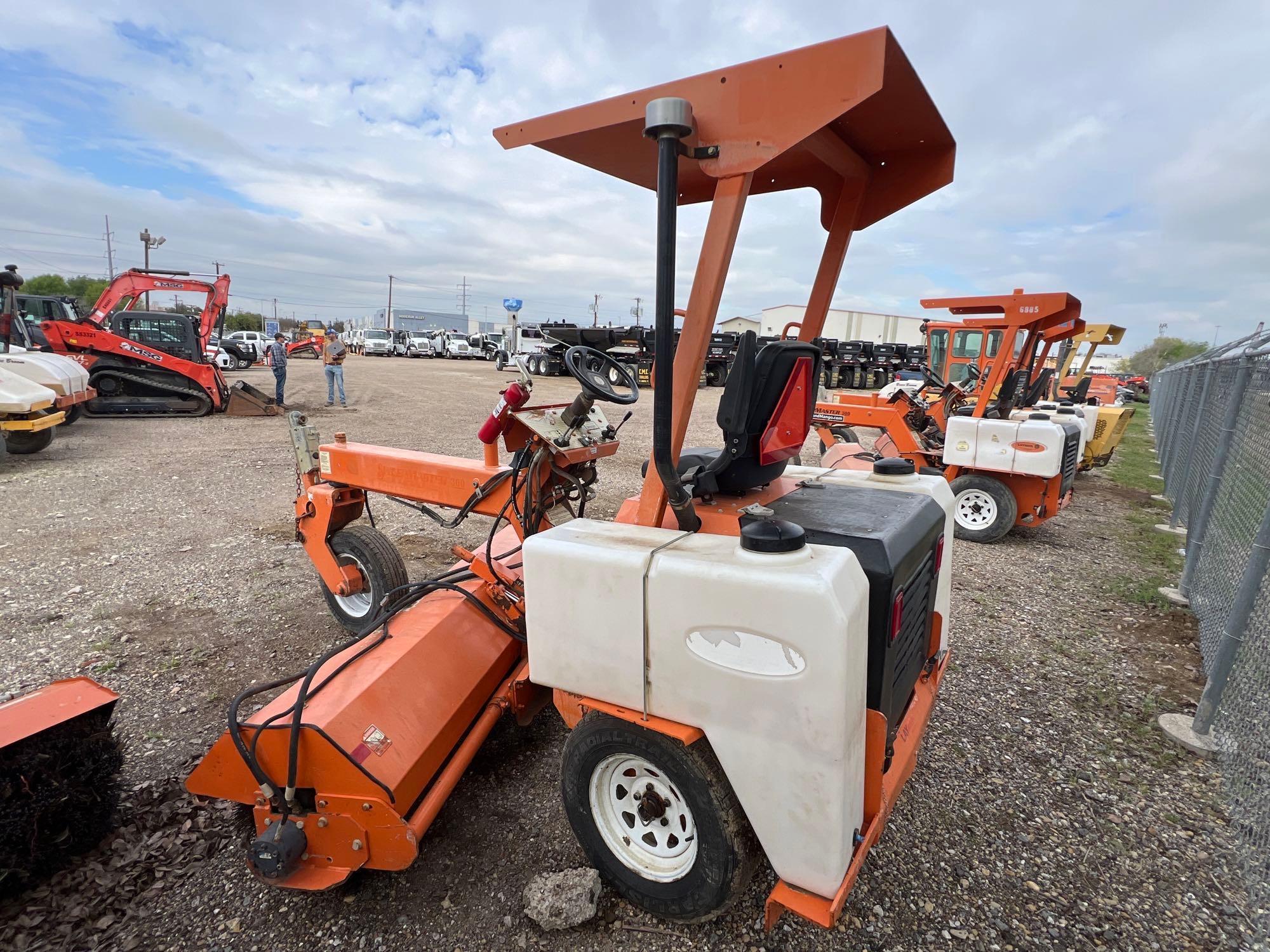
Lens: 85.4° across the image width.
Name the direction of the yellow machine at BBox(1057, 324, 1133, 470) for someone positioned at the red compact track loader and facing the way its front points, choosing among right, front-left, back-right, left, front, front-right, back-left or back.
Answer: front-right

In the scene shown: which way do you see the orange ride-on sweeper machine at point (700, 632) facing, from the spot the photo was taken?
facing away from the viewer and to the left of the viewer

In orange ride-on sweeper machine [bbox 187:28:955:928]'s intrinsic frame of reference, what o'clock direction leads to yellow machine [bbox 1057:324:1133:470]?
The yellow machine is roughly at 3 o'clock from the orange ride-on sweeper machine.

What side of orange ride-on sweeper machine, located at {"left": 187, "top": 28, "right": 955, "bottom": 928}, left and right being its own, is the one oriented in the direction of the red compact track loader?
front

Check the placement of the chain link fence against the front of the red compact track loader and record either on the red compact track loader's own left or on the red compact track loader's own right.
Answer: on the red compact track loader's own right

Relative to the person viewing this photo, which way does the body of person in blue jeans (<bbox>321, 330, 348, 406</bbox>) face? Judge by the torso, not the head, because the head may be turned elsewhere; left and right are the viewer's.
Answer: facing the viewer

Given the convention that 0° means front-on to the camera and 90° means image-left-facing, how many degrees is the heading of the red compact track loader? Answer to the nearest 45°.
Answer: approximately 270°

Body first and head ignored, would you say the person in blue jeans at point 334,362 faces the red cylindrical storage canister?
yes

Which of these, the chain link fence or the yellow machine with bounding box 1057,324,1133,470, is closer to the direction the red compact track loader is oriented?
the yellow machine

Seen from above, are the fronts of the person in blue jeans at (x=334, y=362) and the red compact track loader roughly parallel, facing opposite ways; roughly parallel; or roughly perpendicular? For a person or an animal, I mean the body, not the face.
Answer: roughly perpendicular

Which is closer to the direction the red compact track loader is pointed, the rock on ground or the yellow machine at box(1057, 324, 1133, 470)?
the yellow machine
